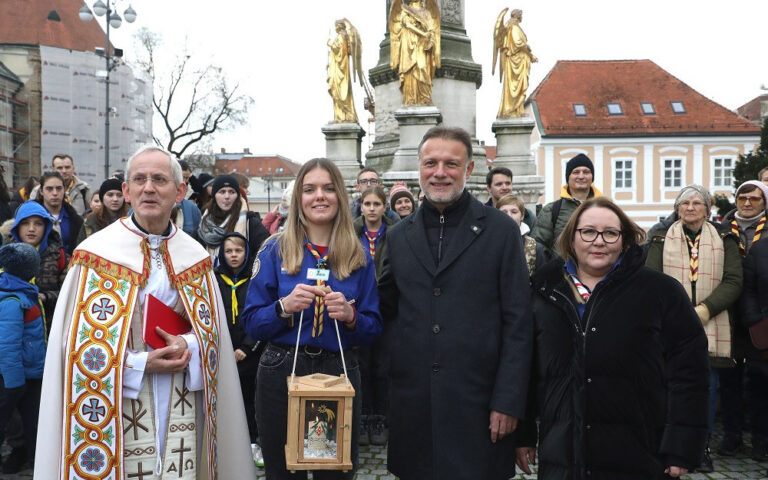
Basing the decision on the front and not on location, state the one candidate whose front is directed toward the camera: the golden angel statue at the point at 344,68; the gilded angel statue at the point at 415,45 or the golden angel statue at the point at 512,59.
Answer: the gilded angel statue

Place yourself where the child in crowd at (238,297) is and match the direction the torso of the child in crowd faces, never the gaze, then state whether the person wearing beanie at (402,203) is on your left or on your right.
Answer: on your left

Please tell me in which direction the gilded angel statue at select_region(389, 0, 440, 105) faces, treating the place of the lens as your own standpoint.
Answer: facing the viewer

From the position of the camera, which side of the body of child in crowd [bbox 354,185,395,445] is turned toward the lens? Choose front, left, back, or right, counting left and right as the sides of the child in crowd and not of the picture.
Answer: front

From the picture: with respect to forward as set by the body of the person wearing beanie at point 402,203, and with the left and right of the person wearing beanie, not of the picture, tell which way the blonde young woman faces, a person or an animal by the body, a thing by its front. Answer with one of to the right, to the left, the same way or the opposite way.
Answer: the same way

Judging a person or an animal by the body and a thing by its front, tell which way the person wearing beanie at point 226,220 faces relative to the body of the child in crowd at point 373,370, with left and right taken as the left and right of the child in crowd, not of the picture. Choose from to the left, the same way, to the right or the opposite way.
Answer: the same way

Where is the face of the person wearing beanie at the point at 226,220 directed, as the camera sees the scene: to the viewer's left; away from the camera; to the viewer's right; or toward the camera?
toward the camera

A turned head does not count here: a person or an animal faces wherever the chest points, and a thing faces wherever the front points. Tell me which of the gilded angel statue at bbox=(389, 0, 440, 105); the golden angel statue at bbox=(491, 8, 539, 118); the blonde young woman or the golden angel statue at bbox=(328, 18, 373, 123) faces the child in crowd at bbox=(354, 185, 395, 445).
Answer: the gilded angel statue

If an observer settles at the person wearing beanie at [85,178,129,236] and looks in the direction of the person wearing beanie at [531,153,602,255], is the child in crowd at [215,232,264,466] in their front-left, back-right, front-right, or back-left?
front-right

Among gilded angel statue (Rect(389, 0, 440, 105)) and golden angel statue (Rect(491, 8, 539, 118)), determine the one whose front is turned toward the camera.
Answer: the gilded angel statue

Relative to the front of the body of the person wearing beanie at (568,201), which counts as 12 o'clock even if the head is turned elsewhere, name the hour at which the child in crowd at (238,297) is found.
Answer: The child in crowd is roughly at 2 o'clock from the person wearing beanie.

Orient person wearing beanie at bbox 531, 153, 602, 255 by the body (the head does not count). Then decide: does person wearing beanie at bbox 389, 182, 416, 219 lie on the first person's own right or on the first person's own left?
on the first person's own right

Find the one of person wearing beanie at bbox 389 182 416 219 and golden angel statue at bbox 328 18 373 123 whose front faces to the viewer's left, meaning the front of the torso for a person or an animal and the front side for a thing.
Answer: the golden angel statue

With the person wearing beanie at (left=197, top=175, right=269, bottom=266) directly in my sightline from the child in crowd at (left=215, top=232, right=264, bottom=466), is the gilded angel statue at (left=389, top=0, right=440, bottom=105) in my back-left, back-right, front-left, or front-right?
front-right

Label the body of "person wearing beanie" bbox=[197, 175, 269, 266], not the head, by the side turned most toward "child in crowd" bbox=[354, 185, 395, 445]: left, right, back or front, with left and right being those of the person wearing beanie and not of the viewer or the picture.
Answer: left
